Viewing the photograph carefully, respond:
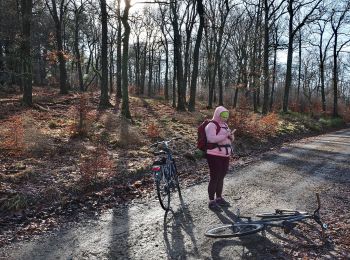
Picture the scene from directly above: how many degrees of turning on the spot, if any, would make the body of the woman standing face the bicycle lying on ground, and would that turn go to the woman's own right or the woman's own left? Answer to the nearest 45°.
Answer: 0° — they already face it

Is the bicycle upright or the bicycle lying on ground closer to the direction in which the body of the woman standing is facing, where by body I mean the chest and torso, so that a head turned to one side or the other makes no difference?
the bicycle lying on ground

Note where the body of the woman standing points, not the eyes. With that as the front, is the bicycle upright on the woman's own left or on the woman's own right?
on the woman's own right

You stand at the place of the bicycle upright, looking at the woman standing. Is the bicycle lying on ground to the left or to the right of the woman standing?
right

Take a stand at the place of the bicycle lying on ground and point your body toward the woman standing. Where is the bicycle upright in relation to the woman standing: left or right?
left

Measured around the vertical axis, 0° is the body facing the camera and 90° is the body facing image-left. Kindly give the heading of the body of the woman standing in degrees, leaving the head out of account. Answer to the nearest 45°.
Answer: approximately 315°
